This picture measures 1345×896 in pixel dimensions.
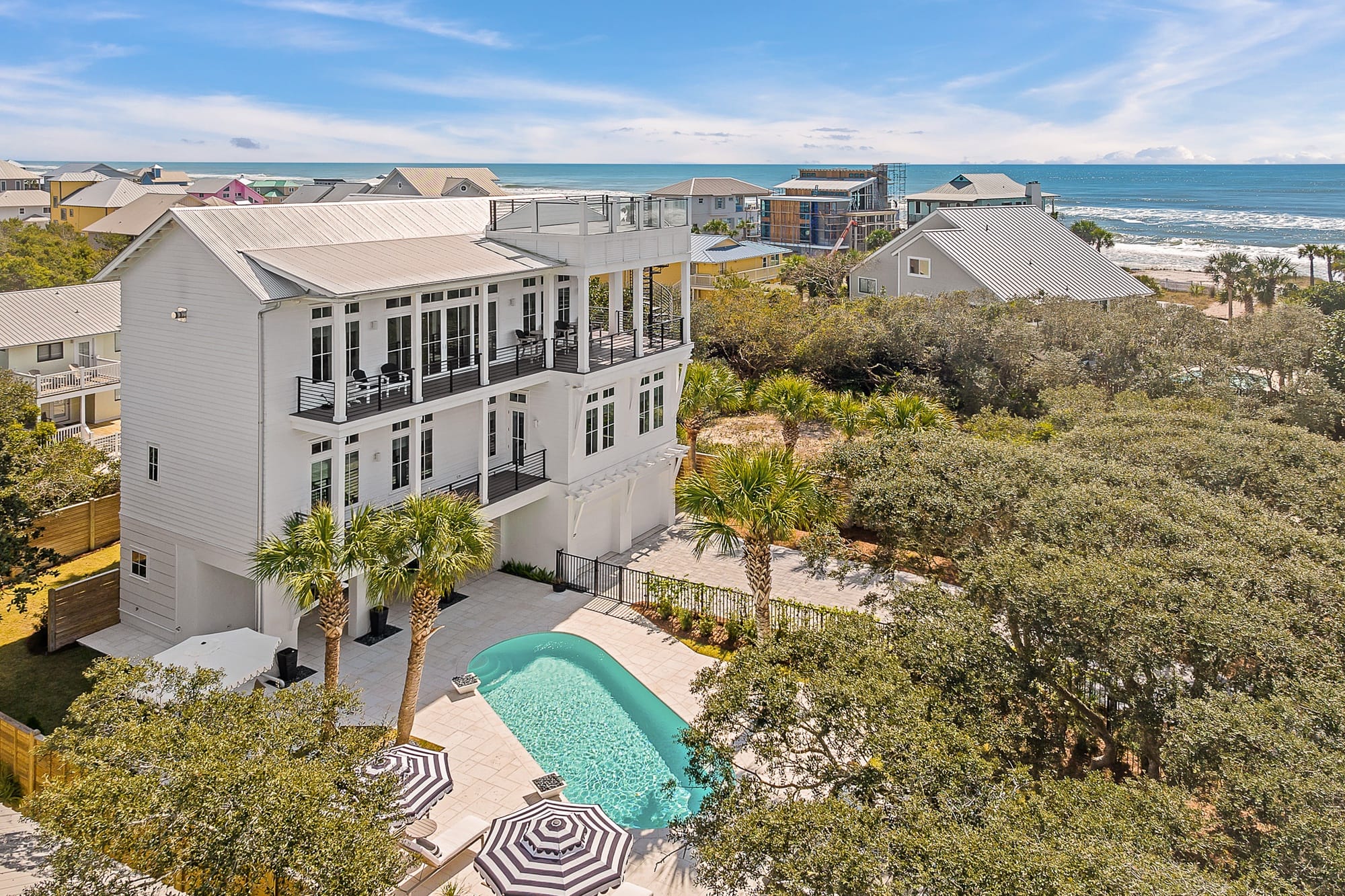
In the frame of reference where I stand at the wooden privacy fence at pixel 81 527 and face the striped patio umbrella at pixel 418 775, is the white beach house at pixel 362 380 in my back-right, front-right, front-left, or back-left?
front-left

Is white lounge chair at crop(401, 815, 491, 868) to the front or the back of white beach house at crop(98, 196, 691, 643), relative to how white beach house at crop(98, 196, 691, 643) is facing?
to the front

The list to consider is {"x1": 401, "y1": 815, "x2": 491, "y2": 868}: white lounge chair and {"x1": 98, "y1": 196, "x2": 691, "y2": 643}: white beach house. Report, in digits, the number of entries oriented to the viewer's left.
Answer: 0

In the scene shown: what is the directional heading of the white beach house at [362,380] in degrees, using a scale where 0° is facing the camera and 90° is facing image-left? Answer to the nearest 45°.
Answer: approximately 315°

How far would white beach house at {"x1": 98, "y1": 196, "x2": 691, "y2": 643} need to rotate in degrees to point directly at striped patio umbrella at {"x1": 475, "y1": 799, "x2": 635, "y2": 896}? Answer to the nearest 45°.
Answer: approximately 45° to its right

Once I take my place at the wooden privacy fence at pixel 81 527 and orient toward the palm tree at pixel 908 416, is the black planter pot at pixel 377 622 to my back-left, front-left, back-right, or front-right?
front-right

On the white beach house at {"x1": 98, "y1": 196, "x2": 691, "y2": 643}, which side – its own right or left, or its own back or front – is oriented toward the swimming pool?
front

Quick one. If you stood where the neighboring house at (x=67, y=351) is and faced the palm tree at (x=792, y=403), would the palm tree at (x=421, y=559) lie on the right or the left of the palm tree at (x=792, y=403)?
right

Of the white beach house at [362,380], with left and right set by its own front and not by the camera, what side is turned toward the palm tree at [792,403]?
left

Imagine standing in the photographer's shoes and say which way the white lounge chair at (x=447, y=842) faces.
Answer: facing away from the viewer and to the right of the viewer

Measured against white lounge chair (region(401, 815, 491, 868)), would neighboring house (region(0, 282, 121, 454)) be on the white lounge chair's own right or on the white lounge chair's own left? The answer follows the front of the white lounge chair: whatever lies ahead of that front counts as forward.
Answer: on the white lounge chair's own left

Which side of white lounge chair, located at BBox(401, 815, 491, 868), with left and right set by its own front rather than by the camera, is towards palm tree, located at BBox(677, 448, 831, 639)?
front
